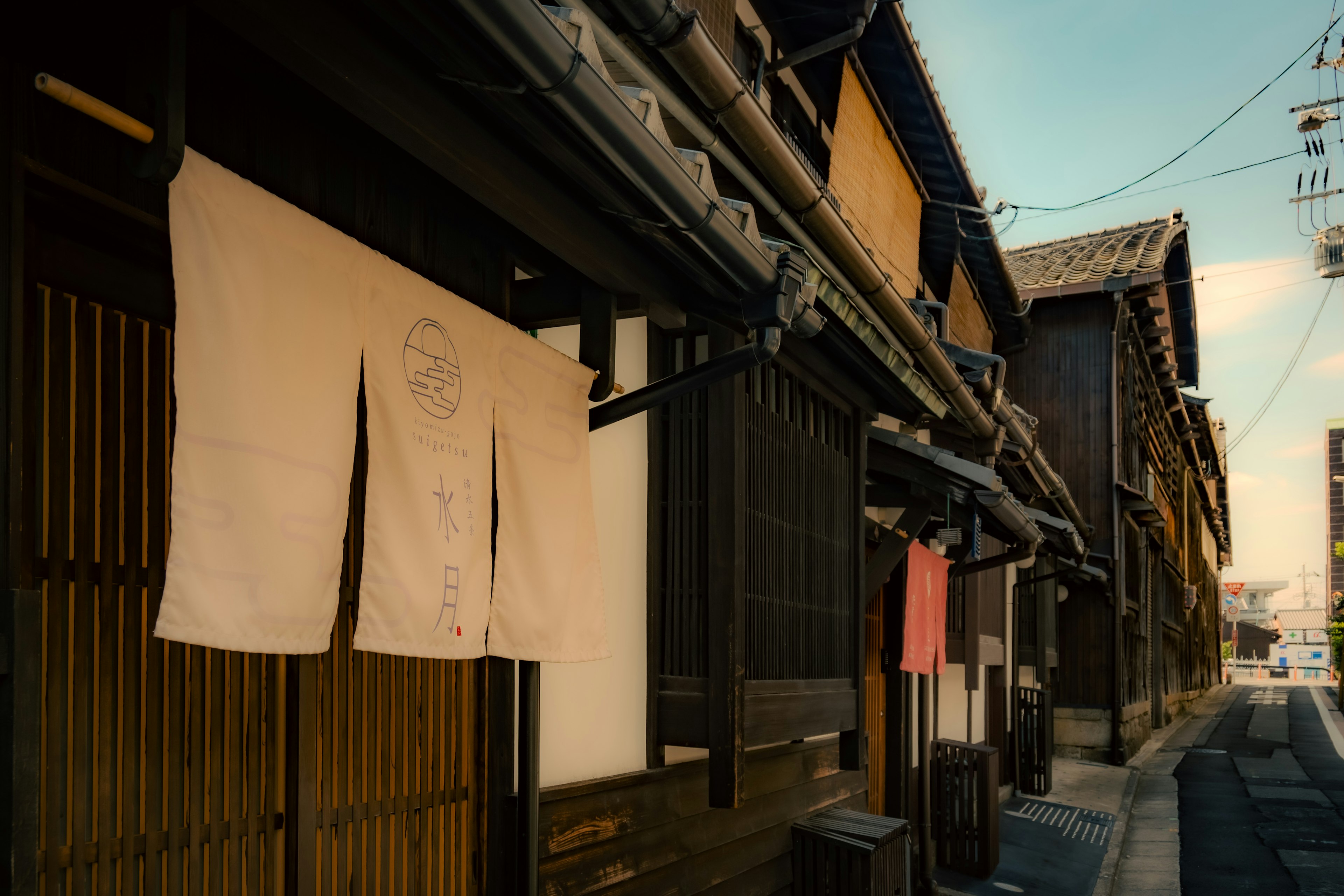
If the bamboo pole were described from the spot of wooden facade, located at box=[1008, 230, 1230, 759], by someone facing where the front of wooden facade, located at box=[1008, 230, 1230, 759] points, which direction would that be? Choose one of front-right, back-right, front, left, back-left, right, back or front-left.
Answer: right

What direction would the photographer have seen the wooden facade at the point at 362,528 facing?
facing the viewer and to the right of the viewer

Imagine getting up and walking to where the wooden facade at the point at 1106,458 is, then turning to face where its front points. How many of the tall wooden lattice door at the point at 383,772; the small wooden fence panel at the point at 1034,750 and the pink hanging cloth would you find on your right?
3

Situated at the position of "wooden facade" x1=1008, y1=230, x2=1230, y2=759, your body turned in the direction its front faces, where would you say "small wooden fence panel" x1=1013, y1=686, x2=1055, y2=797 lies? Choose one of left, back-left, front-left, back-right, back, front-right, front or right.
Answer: right

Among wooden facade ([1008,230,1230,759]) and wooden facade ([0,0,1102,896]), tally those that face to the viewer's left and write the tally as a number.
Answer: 0

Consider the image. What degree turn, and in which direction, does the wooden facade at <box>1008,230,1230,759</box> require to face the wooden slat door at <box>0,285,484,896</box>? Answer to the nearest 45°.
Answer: approximately 90° to its right

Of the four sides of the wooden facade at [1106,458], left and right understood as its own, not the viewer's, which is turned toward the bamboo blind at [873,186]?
right

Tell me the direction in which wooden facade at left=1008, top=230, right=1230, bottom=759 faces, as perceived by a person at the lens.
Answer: facing to the right of the viewer

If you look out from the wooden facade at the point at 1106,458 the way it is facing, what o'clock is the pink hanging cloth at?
The pink hanging cloth is roughly at 3 o'clock from the wooden facade.
